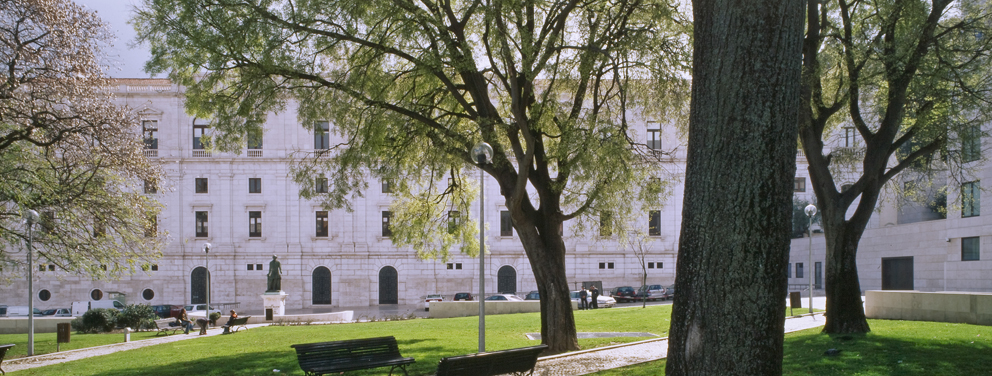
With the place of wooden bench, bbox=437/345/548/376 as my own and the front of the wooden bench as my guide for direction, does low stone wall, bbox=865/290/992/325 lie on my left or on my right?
on my right

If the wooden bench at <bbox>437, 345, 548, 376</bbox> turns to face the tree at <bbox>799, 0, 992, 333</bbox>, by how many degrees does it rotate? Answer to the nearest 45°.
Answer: approximately 90° to its right

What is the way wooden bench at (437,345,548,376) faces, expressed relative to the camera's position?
facing away from the viewer and to the left of the viewer
